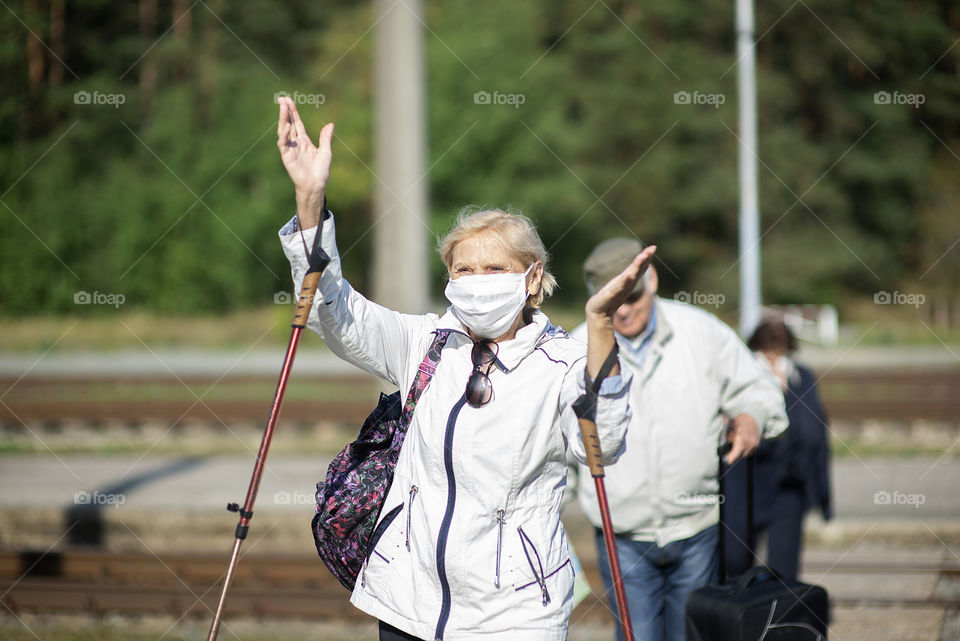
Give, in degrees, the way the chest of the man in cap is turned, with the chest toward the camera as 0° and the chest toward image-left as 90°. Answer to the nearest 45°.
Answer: approximately 45°

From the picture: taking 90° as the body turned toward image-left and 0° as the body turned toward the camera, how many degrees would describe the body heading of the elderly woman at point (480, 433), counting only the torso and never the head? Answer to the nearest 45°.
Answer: approximately 45°

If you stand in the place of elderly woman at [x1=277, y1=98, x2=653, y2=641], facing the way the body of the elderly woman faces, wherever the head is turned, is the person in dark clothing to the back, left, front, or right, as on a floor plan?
back

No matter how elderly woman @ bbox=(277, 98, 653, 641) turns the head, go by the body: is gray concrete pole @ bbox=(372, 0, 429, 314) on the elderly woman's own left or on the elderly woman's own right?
on the elderly woman's own right

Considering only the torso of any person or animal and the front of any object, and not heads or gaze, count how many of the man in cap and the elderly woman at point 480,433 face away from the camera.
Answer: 0
